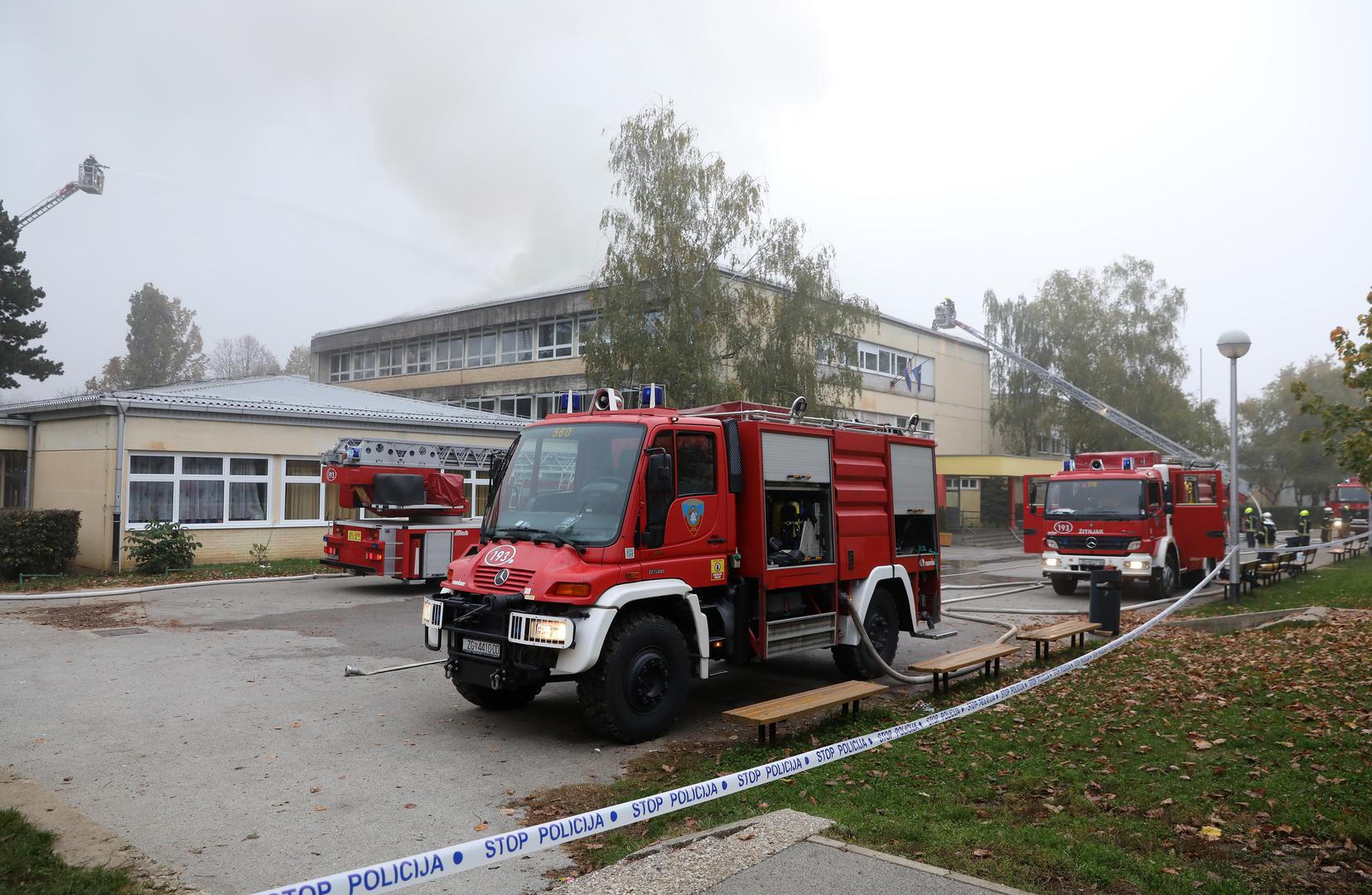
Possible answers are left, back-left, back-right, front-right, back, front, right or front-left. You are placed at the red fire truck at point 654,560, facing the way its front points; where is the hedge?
right

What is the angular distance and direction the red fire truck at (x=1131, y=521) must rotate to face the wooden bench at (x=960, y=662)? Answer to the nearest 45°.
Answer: approximately 45° to its left

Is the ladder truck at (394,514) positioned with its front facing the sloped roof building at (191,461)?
no

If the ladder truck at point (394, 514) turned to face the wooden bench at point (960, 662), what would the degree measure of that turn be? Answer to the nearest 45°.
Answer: approximately 90° to its right

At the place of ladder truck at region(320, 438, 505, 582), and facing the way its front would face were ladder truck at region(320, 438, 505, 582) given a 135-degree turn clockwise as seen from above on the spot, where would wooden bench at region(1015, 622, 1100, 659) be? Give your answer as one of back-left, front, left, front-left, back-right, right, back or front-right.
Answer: front-left

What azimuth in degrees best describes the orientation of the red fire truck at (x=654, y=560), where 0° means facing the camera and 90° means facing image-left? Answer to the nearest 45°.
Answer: approximately 45°

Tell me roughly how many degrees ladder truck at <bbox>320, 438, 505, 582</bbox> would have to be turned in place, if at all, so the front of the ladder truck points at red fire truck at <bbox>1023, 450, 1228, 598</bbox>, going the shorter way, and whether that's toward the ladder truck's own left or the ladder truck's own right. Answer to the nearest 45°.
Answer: approximately 45° to the ladder truck's own right

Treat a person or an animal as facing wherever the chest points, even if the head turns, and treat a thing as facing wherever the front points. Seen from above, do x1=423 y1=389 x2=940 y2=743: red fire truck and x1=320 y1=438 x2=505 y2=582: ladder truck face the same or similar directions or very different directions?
very different directions

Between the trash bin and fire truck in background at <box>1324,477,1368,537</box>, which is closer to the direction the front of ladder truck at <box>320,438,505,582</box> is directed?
the fire truck in background

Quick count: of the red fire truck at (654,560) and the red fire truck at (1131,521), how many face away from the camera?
0

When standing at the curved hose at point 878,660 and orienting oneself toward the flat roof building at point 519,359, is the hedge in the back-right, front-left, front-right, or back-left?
front-left

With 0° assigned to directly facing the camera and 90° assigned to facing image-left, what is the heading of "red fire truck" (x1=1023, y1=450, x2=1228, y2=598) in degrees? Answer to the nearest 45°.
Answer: approximately 45°

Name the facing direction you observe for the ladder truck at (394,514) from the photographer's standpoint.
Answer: facing away from the viewer and to the right of the viewer

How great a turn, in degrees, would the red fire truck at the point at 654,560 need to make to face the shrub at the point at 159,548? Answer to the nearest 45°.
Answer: approximately 90° to its right

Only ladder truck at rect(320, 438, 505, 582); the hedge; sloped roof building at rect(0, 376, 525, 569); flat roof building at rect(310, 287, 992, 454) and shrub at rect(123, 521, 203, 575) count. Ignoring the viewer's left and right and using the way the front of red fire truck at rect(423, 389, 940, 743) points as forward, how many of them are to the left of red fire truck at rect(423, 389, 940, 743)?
0

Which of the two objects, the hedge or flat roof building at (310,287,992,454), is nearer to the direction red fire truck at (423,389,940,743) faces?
the hedge

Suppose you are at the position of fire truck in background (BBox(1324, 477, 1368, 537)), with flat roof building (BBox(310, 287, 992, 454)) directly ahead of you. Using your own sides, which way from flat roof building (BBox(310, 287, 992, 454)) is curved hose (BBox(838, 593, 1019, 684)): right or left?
left
